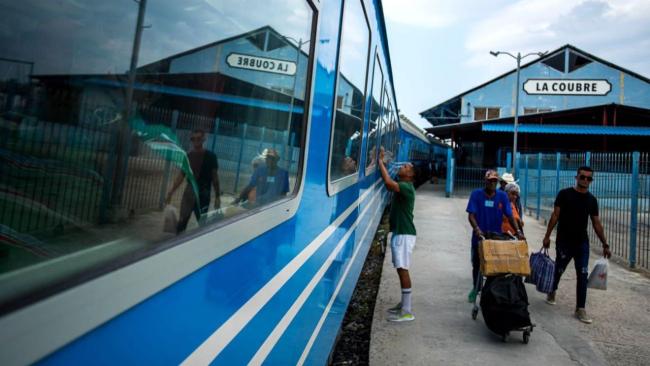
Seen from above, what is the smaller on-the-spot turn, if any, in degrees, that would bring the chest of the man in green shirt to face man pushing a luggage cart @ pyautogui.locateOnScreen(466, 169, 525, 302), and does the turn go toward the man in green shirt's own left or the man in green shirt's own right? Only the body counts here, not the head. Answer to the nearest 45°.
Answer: approximately 135° to the man in green shirt's own right

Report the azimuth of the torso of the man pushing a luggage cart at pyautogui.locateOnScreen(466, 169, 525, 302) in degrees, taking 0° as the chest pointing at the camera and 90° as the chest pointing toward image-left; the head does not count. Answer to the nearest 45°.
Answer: approximately 0°

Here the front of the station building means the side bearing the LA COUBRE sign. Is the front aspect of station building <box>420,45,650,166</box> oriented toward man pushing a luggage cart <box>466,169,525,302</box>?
yes

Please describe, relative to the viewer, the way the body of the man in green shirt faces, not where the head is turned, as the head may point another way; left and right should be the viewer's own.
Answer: facing to the left of the viewer

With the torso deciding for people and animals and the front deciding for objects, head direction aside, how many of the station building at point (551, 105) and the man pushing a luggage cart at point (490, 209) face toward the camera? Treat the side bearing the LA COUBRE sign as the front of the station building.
2

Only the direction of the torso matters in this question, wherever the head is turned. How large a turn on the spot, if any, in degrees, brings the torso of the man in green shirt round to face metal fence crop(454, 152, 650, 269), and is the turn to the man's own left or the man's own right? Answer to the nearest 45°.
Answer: approximately 135° to the man's own right

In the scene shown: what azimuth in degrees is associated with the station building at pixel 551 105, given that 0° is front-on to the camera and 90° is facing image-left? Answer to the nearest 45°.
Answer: approximately 0°

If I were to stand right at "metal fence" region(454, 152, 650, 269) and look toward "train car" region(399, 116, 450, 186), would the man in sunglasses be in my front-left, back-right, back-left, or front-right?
back-left

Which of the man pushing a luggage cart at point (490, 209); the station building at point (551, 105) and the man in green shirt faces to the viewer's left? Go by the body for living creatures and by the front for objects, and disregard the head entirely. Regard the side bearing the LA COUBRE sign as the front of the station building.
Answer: the man in green shirt

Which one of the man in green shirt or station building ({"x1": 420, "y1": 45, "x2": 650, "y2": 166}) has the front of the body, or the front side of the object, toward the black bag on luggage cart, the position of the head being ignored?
the station building

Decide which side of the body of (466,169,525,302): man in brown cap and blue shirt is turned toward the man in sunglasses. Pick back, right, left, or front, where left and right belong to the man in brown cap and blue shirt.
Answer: left
